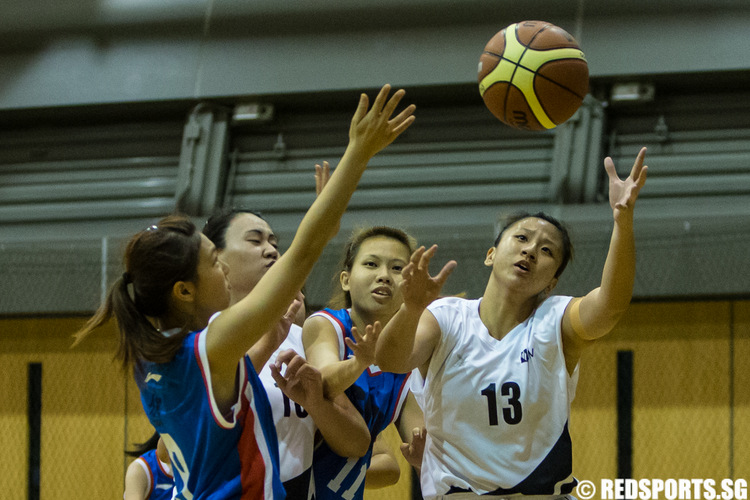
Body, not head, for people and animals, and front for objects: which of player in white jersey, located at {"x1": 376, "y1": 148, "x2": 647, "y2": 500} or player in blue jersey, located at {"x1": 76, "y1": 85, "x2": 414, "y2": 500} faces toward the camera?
the player in white jersey

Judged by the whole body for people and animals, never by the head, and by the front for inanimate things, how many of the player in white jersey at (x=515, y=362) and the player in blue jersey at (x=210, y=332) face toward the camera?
1

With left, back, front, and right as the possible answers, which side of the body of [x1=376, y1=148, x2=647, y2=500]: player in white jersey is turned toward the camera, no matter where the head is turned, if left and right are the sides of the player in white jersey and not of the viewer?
front

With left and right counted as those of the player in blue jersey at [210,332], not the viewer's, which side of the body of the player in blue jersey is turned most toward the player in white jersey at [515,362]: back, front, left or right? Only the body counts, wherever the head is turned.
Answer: front

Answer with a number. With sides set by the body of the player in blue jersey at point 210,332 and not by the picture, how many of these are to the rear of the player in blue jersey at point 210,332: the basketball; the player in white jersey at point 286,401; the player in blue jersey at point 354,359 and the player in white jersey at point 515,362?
0

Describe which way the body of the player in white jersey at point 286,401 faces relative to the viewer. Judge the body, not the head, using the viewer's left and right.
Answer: facing the viewer and to the right of the viewer

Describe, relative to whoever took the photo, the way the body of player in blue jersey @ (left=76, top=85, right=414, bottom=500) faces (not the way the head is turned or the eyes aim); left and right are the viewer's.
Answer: facing away from the viewer and to the right of the viewer

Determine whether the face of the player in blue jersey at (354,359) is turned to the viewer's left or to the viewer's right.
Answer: to the viewer's right

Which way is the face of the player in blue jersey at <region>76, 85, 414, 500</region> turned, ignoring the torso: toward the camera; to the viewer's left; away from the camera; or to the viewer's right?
to the viewer's right

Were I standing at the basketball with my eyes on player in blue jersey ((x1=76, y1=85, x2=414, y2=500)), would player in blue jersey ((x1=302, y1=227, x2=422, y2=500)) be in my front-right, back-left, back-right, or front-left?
front-right

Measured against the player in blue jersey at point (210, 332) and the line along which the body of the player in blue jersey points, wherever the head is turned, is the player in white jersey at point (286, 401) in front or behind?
in front
